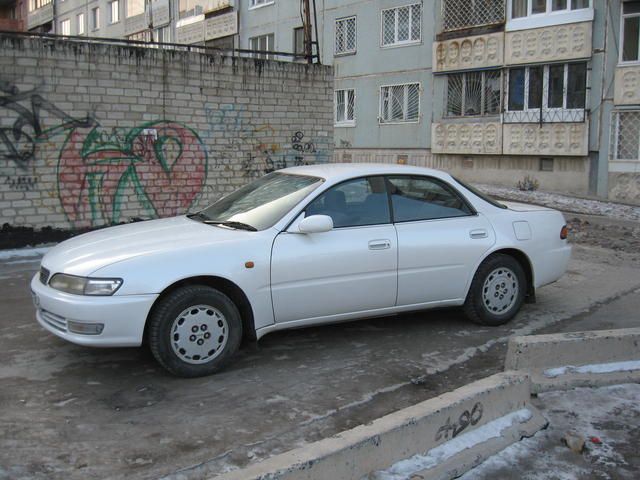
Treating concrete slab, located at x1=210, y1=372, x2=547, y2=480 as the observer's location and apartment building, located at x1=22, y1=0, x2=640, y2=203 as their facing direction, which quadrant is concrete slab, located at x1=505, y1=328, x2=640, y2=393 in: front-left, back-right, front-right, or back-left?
front-right

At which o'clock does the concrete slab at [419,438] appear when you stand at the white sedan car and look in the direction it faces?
The concrete slab is roughly at 10 o'clock from the white sedan car.

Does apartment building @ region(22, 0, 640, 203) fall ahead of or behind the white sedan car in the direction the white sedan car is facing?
behind

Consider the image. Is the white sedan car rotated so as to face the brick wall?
no

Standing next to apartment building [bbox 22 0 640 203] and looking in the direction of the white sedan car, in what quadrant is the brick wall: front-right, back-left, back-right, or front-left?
front-right

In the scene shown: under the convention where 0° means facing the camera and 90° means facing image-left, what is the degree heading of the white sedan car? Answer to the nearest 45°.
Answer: approximately 45°

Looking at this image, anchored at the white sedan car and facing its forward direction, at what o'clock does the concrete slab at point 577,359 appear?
The concrete slab is roughly at 8 o'clock from the white sedan car.
